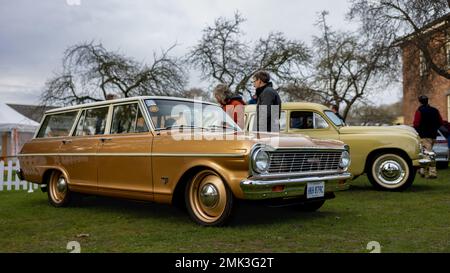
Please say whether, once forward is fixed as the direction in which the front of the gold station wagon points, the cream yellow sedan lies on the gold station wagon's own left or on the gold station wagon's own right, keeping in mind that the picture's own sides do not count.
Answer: on the gold station wagon's own left

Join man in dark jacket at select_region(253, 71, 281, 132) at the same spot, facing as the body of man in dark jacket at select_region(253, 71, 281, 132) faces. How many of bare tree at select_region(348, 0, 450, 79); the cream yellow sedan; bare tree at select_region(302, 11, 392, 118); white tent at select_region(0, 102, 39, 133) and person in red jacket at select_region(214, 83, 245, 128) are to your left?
0

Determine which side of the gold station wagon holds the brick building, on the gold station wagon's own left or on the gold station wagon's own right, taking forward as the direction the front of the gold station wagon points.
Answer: on the gold station wagon's own left

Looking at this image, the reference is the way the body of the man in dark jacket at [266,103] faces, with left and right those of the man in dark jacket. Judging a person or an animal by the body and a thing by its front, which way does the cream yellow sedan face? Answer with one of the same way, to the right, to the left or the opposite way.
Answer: the opposite way

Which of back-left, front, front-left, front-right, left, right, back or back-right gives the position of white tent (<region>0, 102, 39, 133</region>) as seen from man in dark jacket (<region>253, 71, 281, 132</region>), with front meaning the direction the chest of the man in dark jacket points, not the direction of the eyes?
front-right

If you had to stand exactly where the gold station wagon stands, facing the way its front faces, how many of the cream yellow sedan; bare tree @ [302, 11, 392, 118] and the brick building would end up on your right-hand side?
0

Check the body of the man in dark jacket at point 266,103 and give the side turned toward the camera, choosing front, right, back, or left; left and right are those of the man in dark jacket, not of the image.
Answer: left

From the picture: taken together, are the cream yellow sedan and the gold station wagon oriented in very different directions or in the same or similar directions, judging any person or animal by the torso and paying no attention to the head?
same or similar directions

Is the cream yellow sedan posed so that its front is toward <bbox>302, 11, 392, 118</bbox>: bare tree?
no

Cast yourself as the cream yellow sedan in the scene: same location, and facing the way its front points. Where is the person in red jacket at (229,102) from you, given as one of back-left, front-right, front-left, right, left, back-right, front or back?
back-right

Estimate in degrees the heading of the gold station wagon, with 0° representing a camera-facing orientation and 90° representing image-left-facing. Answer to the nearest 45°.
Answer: approximately 315°

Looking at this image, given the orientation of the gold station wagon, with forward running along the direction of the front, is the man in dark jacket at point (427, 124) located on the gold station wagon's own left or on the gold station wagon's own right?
on the gold station wagon's own left

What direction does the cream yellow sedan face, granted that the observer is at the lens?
facing to the right of the viewer

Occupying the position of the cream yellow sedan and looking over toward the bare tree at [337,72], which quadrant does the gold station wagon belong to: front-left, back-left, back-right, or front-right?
back-left

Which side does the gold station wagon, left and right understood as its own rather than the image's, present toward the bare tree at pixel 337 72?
left

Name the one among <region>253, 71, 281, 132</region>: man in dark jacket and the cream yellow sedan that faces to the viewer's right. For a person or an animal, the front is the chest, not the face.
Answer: the cream yellow sedan

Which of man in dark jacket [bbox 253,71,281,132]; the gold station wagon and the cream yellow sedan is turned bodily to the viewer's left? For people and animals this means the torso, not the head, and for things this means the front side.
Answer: the man in dark jacket

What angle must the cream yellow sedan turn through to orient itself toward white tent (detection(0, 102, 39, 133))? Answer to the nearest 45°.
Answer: approximately 135° to its left
